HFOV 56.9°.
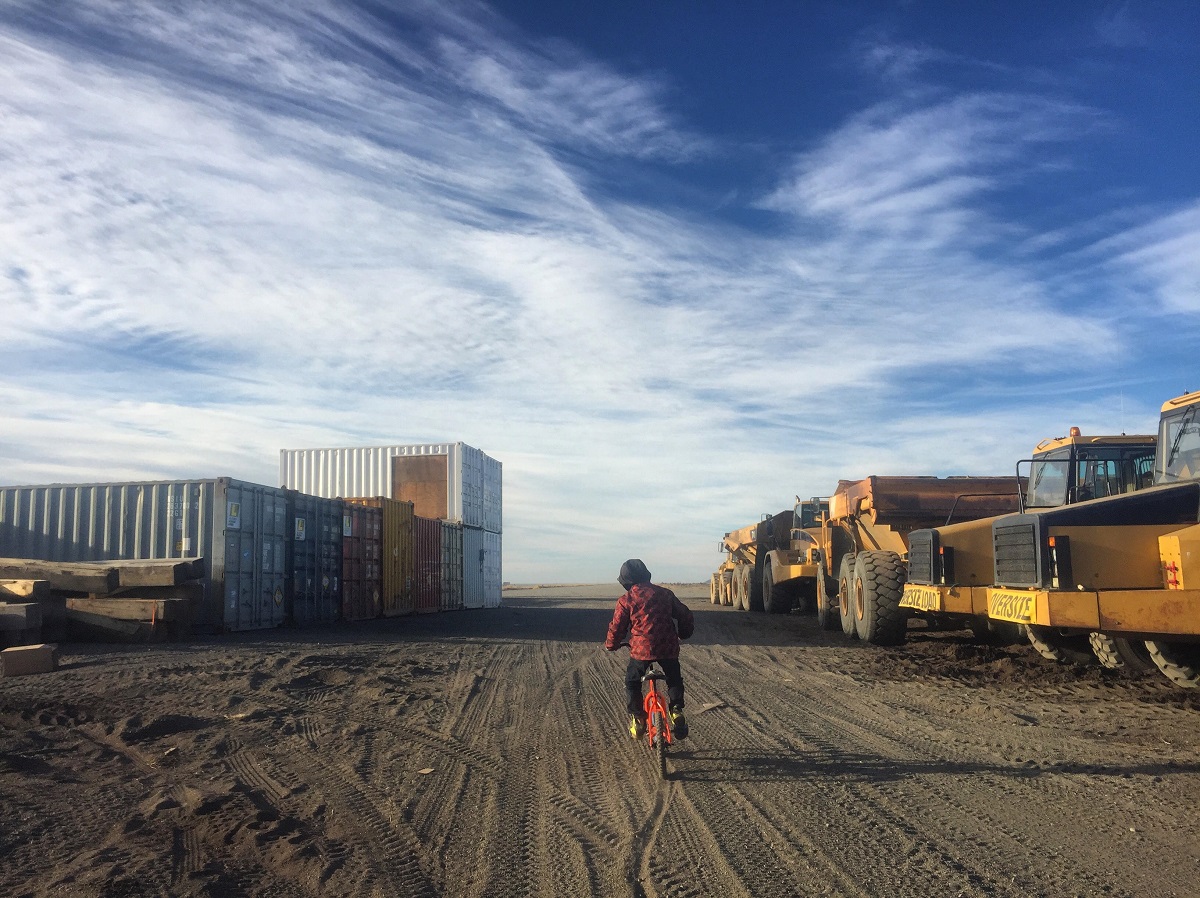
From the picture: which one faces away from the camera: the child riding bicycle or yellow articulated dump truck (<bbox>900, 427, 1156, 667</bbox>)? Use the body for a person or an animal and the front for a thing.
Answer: the child riding bicycle

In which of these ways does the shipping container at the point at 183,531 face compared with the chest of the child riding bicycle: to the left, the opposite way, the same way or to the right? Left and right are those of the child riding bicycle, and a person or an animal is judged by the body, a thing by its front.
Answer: to the right

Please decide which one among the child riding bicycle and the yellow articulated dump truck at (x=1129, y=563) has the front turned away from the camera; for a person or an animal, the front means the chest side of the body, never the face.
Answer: the child riding bicycle

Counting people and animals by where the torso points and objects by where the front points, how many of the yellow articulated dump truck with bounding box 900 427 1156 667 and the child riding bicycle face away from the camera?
1

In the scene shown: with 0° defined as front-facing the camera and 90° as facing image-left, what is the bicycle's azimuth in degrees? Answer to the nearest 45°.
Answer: approximately 180°
